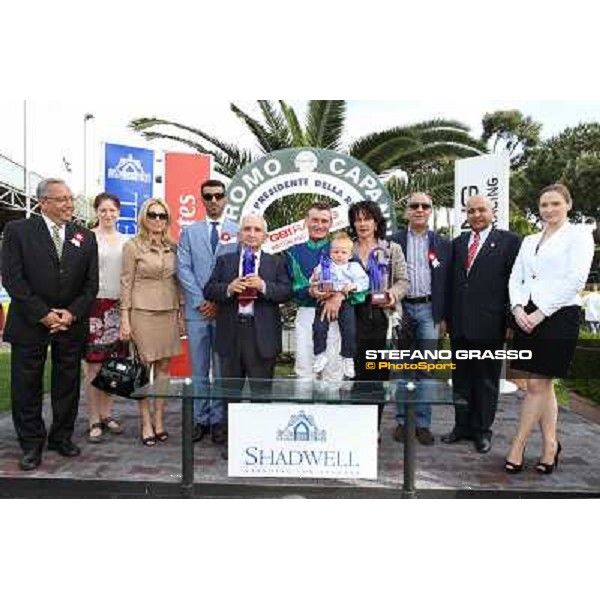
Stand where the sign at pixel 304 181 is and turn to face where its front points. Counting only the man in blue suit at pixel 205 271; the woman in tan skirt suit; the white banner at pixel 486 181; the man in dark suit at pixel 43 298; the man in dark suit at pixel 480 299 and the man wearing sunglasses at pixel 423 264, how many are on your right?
3

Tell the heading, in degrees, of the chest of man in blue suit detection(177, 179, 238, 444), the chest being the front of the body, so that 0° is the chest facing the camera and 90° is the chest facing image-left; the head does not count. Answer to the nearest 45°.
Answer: approximately 0°

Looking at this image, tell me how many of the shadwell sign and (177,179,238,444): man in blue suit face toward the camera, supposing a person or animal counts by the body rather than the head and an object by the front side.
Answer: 2

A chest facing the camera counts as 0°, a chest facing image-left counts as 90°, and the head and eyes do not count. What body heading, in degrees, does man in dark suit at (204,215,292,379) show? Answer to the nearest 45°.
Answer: approximately 0°

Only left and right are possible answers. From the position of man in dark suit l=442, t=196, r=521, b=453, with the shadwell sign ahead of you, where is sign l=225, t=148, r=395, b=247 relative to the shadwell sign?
right

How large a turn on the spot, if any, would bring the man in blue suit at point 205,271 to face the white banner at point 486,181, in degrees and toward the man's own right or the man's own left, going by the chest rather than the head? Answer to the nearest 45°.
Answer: approximately 90° to the man's own left

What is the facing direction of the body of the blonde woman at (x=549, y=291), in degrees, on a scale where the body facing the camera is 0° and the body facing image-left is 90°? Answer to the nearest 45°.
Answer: approximately 45°
